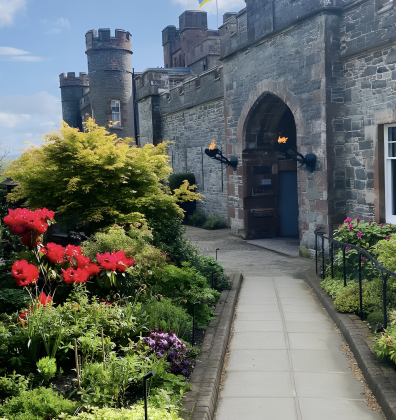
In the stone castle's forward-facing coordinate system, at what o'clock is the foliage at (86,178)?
The foliage is roughly at 12 o'clock from the stone castle.

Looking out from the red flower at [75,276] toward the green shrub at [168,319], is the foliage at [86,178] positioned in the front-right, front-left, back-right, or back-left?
back-left

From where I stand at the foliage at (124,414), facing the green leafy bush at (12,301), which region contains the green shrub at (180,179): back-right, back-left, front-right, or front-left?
front-right

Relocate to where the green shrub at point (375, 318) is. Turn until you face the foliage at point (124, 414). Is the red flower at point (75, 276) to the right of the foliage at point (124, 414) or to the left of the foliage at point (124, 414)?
right

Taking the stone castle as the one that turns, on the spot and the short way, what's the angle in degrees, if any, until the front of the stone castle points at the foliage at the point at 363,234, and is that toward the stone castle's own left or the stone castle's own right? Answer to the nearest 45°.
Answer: approximately 45° to the stone castle's own left

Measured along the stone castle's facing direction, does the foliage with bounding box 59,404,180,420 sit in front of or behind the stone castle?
in front

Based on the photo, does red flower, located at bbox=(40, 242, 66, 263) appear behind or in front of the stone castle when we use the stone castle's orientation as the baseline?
in front

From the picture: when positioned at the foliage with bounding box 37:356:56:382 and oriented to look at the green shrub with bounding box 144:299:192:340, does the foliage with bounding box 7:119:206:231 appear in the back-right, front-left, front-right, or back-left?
front-left

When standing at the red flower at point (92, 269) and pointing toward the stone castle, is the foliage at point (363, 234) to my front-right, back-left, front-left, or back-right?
front-right

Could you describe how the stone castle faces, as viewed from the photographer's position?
facing the viewer and to the left of the viewer

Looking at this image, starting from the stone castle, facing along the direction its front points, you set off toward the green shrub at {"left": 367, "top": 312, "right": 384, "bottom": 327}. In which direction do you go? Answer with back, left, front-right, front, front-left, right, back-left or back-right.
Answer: front-left
